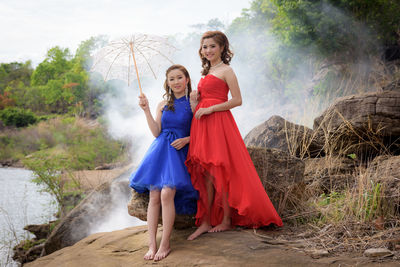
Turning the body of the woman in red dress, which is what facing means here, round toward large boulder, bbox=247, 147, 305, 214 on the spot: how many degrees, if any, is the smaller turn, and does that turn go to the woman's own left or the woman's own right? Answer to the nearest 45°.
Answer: approximately 180°

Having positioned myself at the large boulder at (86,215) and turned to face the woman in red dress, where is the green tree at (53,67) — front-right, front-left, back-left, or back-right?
back-left

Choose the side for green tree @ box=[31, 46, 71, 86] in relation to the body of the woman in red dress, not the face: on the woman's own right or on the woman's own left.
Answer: on the woman's own right

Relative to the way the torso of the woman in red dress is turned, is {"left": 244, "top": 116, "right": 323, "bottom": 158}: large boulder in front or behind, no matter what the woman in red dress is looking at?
behind

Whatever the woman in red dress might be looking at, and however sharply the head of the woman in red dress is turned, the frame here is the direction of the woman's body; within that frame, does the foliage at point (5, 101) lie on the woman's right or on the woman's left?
on the woman's right

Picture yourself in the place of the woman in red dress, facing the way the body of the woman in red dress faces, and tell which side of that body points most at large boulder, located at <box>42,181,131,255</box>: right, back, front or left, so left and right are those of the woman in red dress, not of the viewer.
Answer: right

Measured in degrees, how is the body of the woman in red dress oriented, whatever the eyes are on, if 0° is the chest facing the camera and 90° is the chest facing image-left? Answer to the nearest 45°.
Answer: approximately 45°

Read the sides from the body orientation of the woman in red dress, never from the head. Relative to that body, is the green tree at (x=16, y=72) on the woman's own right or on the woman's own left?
on the woman's own right

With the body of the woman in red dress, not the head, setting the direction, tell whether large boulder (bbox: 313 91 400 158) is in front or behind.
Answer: behind
